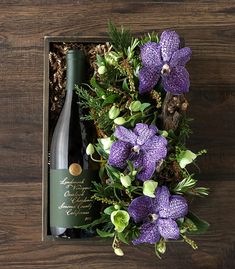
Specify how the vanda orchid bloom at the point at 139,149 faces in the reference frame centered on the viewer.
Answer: facing the viewer

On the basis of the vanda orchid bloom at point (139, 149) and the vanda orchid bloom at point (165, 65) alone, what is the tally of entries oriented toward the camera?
2
